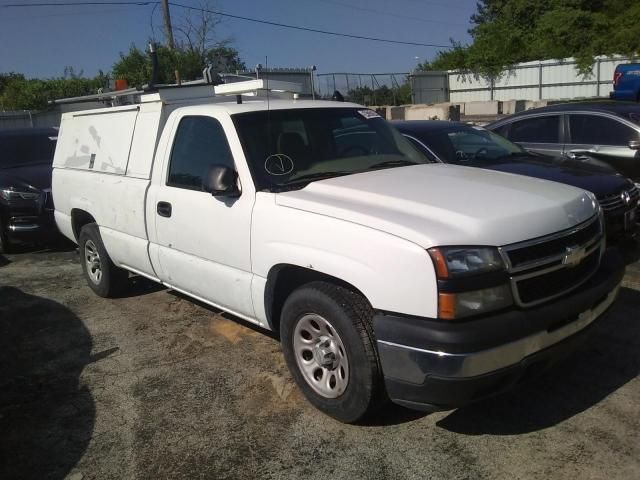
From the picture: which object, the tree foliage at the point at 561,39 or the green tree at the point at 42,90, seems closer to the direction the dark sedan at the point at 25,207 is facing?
the tree foliage

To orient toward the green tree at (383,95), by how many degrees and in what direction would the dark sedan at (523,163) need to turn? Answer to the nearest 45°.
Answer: approximately 135° to its left

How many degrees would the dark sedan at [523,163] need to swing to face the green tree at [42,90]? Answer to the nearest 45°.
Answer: approximately 180°

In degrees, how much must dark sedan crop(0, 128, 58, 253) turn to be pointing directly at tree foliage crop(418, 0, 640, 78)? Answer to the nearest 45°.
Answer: approximately 90° to its left

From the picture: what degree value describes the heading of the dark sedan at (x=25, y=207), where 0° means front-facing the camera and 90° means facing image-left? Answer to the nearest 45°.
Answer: approximately 315°

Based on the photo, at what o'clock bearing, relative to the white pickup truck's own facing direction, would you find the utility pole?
The utility pole is roughly at 7 o'clock from the white pickup truck.

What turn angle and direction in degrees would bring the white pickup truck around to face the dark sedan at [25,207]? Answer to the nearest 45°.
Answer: approximately 180°

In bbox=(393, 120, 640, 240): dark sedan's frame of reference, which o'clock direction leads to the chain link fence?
The chain link fence is roughly at 7 o'clock from the dark sedan.

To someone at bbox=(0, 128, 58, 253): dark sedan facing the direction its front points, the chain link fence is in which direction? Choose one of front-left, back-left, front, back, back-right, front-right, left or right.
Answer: left

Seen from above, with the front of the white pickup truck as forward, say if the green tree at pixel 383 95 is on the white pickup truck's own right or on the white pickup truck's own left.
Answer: on the white pickup truck's own left

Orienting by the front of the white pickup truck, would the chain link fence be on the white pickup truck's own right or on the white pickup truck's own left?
on the white pickup truck's own left

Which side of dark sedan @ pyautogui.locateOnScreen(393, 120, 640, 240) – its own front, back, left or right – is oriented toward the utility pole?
back

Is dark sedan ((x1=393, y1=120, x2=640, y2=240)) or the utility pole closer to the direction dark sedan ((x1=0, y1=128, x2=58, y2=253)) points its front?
the dark sedan

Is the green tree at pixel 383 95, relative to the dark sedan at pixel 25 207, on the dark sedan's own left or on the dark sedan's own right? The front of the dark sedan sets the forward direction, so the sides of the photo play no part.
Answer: on the dark sedan's own left
